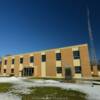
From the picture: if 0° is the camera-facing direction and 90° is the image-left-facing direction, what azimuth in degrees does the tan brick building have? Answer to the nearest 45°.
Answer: approximately 45°
